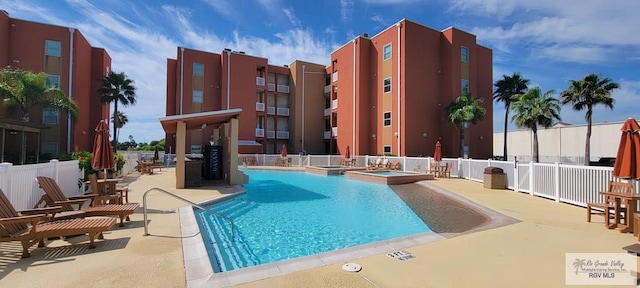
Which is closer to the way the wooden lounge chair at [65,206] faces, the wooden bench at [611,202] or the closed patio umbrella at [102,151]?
the wooden bench

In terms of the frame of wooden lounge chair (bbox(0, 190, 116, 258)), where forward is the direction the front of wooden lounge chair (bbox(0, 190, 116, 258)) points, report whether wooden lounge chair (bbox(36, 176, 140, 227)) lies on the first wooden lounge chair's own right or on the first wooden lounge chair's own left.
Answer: on the first wooden lounge chair's own left

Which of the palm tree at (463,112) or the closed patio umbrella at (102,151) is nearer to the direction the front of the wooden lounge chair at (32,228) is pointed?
the palm tree

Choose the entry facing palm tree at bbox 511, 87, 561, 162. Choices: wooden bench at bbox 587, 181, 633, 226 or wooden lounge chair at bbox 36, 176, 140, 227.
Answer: the wooden lounge chair

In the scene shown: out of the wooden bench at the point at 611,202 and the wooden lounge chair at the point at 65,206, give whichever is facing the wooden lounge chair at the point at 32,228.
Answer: the wooden bench

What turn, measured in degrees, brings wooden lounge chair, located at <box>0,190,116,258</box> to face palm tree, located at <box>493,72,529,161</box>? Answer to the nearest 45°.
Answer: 0° — it already faces it

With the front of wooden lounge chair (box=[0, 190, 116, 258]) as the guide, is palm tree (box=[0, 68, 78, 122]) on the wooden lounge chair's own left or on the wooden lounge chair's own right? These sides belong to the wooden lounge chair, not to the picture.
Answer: on the wooden lounge chair's own left

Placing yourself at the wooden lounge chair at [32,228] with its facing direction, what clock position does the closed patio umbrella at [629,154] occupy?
The closed patio umbrella is roughly at 1 o'clock from the wooden lounge chair.

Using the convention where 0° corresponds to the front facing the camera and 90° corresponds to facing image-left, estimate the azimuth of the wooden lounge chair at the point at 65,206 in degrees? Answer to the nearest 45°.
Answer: approximately 270°

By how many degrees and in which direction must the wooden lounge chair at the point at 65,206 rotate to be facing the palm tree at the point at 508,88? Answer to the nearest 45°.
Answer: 0° — it already faces it

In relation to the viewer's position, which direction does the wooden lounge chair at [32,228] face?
facing to the right of the viewer

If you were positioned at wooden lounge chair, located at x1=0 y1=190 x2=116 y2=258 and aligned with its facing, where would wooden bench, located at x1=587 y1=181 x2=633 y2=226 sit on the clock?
The wooden bench is roughly at 1 o'clock from the wooden lounge chair.

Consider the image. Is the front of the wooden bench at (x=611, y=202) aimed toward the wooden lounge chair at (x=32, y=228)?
yes

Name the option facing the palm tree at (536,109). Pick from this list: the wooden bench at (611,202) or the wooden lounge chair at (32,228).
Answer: the wooden lounge chair

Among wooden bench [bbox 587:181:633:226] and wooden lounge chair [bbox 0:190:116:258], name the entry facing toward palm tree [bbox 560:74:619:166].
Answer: the wooden lounge chair

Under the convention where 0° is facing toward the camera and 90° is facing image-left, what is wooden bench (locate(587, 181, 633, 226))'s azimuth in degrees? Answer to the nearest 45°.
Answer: approximately 45°

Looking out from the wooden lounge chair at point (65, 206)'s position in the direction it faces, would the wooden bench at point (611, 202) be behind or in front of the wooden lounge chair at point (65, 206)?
in front

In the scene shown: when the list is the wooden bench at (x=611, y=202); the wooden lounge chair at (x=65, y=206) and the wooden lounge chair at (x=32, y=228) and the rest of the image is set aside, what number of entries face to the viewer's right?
2
